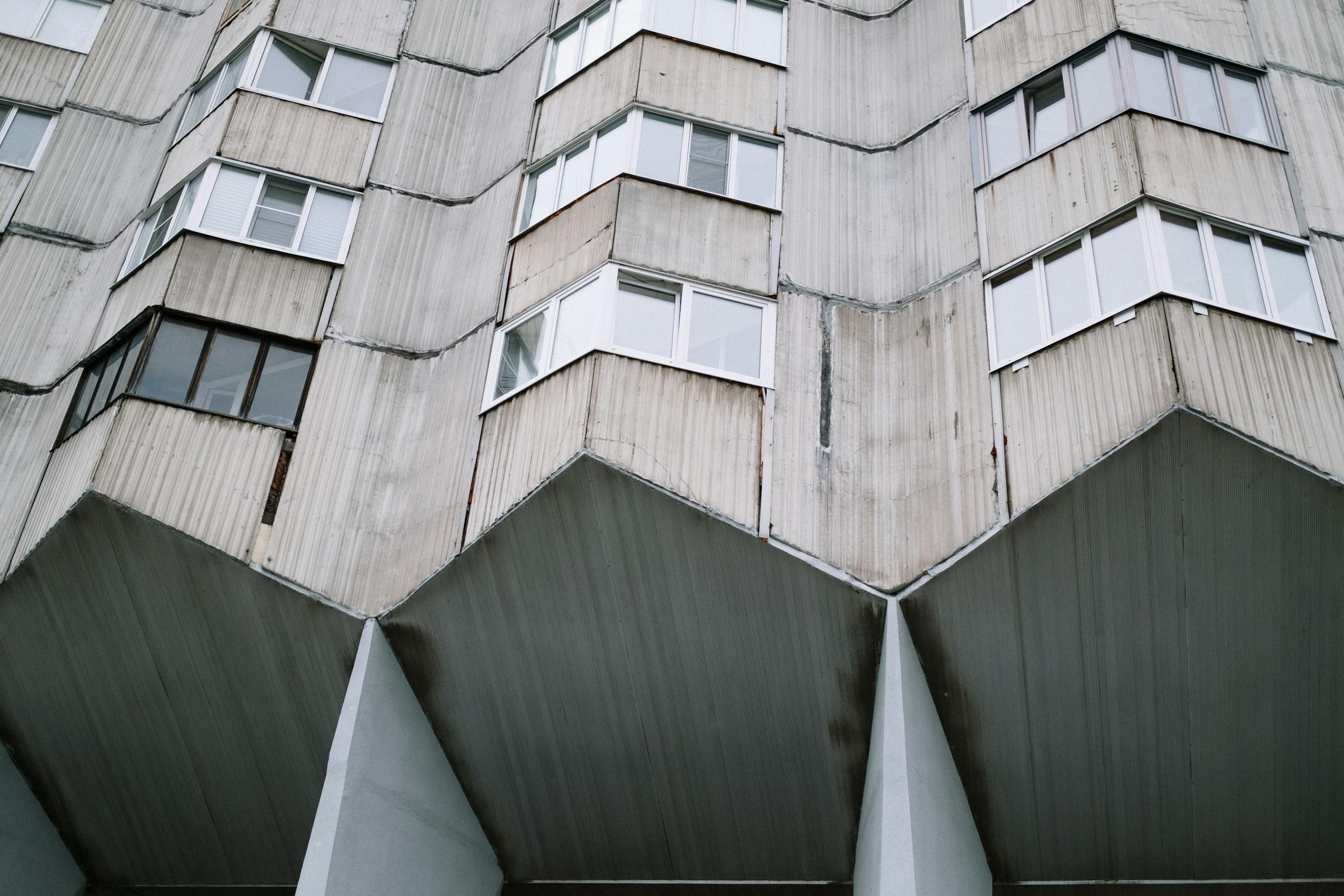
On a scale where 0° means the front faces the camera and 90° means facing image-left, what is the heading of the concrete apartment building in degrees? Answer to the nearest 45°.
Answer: approximately 0°
